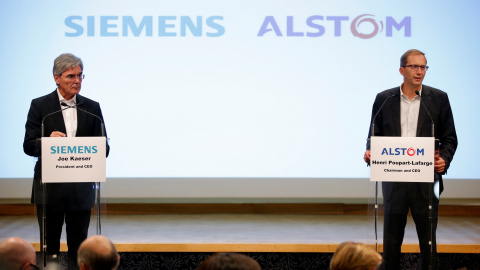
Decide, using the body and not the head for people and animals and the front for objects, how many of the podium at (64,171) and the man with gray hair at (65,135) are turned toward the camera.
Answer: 2

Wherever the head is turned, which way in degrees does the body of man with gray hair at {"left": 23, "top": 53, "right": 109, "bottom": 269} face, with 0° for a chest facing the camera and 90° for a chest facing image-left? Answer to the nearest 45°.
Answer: approximately 0°

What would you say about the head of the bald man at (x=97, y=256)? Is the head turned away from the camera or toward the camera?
away from the camera

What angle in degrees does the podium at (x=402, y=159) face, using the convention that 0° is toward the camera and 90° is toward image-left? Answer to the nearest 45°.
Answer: approximately 0°

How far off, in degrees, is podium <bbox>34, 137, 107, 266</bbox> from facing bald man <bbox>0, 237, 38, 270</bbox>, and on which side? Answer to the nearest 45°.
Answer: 0° — it already faces them

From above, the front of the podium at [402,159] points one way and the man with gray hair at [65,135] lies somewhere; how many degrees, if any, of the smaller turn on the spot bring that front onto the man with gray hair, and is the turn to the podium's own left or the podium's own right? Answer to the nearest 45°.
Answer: approximately 90° to the podium's own right
